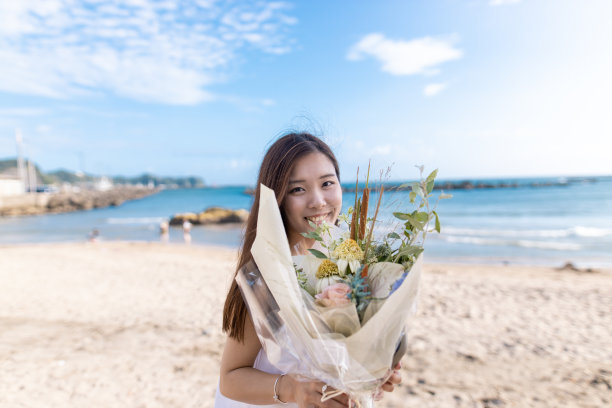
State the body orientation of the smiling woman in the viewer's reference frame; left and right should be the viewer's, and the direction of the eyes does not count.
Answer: facing the viewer and to the right of the viewer

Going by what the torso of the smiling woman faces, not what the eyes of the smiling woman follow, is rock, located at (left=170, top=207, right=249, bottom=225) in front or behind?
behind
